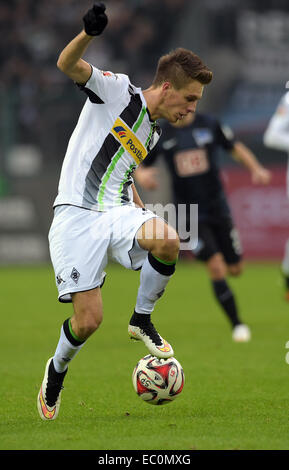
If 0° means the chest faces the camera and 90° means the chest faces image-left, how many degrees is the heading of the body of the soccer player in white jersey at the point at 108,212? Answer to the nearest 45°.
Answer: approximately 315°

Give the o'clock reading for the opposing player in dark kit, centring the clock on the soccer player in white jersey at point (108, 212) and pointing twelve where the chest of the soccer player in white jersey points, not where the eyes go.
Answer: The opposing player in dark kit is roughly at 8 o'clock from the soccer player in white jersey.

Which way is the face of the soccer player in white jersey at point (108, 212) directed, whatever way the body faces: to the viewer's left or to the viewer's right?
to the viewer's right
